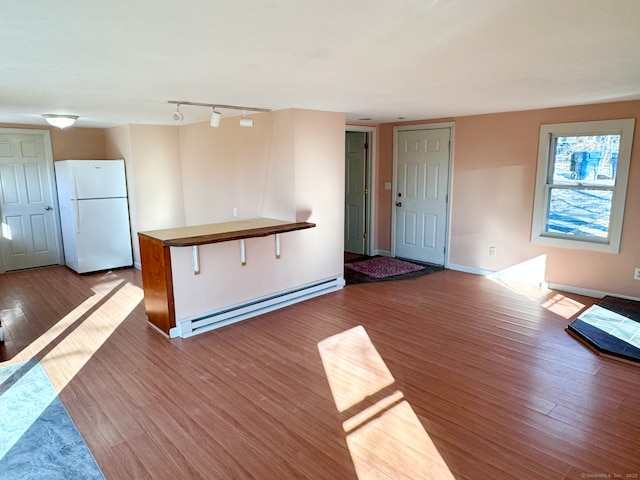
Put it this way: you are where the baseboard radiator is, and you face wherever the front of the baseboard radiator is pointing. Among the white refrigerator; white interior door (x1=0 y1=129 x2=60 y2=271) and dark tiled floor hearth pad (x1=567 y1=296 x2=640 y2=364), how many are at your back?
2

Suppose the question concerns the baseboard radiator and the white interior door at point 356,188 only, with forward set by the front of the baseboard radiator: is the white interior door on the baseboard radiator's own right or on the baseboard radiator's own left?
on the baseboard radiator's own left

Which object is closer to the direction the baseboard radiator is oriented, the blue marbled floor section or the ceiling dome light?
the blue marbled floor section

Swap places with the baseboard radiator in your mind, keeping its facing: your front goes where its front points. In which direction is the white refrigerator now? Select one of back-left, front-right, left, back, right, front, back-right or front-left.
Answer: back

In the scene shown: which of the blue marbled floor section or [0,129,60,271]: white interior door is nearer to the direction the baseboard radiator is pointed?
the blue marbled floor section

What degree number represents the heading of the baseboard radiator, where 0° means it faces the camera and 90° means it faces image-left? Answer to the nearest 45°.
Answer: approximately 315°

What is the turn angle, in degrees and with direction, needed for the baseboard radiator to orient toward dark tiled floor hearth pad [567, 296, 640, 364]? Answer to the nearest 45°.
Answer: approximately 45° to its left

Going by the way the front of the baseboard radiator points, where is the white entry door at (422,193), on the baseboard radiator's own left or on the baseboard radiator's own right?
on the baseboard radiator's own left

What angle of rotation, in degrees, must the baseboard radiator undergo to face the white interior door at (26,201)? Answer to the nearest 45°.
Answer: approximately 180°

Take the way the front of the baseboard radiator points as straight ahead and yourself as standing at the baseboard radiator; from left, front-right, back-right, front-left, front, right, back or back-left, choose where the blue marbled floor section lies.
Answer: right
